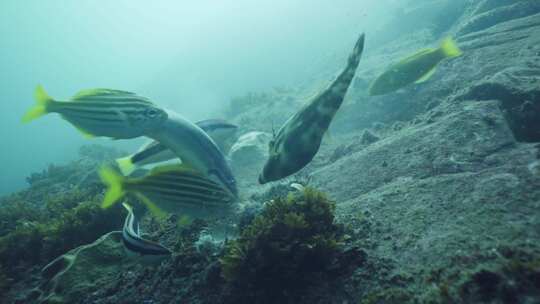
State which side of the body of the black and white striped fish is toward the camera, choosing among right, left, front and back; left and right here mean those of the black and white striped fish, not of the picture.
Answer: right

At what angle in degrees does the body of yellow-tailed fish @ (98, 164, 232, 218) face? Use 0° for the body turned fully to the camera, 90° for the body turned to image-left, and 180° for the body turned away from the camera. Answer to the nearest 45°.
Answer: approximately 270°

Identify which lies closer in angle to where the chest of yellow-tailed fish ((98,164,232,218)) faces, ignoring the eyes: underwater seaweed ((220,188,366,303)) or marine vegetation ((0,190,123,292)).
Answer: the underwater seaweed

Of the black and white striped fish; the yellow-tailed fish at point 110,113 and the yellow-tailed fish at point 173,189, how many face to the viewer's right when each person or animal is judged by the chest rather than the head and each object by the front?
3

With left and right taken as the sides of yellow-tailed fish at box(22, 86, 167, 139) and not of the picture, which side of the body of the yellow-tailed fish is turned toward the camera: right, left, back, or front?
right

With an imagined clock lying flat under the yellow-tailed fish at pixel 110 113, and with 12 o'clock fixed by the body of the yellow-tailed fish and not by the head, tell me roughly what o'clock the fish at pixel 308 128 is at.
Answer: The fish is roughly at 1 o'clock from the yellow-tailed fish.
